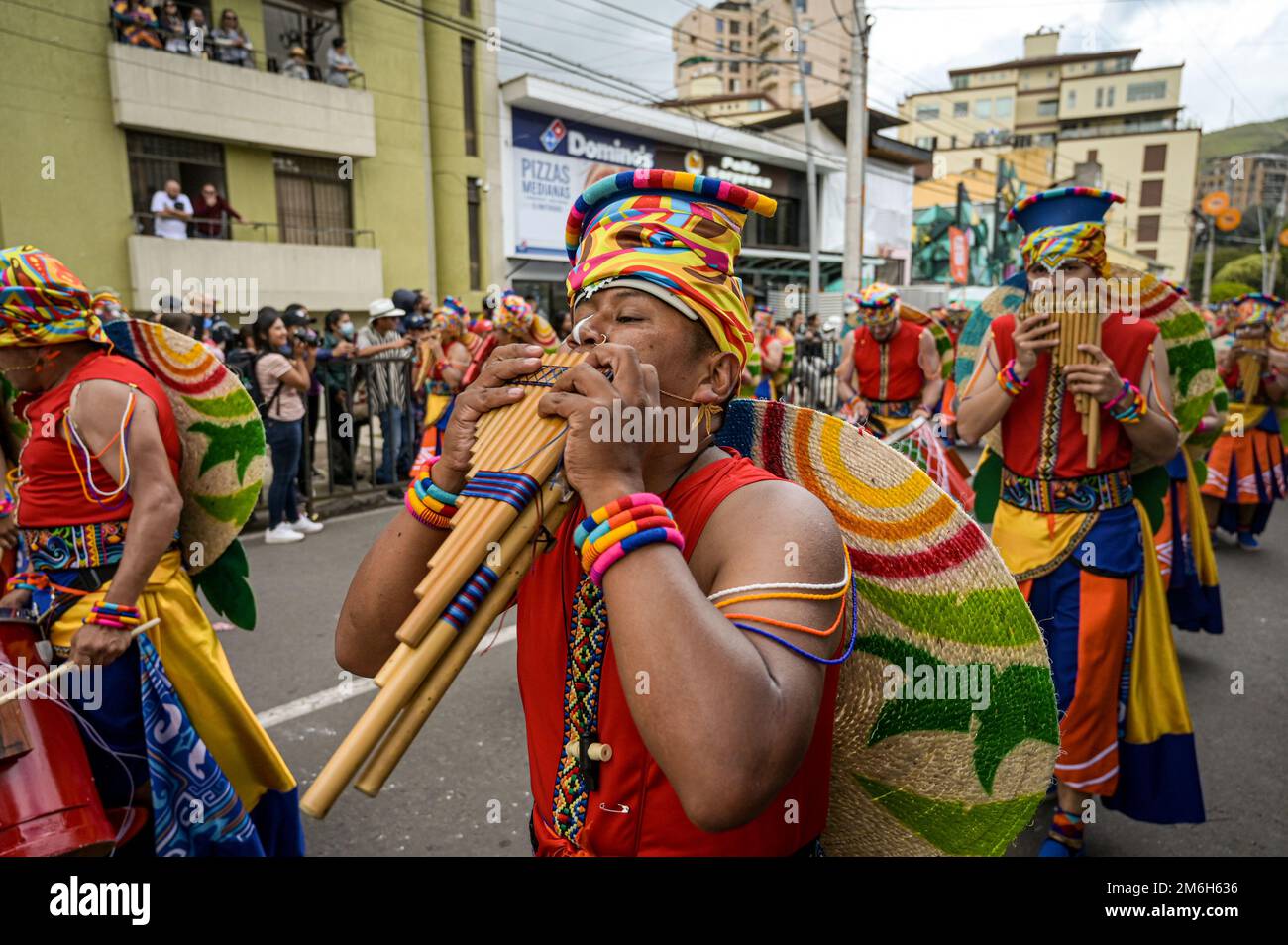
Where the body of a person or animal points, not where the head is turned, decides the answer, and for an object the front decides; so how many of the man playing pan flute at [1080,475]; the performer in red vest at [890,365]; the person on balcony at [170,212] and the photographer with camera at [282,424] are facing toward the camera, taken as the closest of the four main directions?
3

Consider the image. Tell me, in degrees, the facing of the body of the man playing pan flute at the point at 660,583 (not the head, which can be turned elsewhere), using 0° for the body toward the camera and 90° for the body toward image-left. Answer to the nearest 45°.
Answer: approximately 45°

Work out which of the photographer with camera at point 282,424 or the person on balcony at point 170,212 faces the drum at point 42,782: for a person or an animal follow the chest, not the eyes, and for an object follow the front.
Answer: the person on balcony

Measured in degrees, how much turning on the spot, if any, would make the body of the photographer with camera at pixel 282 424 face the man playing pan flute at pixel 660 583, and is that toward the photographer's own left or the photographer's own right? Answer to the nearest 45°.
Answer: approximately 90° to the photographer's own right

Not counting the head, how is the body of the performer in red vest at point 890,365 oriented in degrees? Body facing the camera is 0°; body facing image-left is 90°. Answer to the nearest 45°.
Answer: approximately 0°

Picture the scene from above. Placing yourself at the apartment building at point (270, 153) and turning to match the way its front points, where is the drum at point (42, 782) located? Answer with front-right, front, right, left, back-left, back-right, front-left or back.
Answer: front-right

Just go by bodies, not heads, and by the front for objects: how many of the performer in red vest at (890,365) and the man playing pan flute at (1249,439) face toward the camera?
2

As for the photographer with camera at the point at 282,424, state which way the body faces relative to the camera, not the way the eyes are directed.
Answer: to the viewer's right

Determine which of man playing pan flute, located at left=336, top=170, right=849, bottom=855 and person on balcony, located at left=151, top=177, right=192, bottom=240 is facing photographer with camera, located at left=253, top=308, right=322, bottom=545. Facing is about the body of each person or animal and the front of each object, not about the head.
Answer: the person on balcony

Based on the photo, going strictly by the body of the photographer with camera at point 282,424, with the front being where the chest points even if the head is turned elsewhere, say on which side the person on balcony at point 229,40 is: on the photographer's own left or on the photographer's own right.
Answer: on the photographer's own left

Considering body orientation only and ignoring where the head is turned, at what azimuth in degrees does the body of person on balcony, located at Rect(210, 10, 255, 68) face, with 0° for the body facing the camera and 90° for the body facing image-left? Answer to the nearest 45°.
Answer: approximately 315°

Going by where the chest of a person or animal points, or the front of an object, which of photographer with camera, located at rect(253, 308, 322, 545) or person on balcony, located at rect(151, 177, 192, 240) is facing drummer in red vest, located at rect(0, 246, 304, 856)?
the person on balcony

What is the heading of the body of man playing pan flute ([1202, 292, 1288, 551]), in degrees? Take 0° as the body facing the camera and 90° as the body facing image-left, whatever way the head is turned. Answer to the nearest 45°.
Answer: approximately 0°

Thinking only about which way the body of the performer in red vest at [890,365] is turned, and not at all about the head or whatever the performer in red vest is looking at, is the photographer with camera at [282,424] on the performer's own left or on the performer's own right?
on the performer's own right
